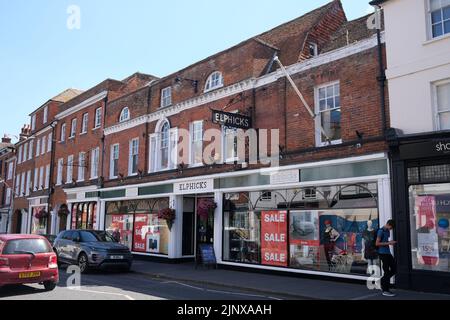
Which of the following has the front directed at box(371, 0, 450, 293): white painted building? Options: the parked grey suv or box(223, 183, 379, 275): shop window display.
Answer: the parked grey suv

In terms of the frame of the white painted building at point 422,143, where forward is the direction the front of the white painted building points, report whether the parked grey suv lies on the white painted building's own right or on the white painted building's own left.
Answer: on the white painted building's own right

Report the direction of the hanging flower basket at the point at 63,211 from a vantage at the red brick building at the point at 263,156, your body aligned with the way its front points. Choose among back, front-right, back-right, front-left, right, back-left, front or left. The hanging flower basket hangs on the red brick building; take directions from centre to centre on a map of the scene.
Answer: right

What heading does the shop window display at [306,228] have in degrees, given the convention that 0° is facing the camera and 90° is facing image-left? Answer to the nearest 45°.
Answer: approximately 45°

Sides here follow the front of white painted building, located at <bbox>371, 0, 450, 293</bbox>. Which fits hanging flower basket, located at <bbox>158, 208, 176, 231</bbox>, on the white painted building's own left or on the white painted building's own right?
on the white painted building's own right

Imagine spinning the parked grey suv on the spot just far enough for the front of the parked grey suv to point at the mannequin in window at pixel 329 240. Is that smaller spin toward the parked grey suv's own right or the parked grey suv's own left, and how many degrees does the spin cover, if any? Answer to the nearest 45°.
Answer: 0° — it already faces it

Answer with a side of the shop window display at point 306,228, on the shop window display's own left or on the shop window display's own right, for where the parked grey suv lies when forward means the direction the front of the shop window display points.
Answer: on the shop window display's own right

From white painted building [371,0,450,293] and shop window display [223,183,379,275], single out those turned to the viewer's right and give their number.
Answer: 0

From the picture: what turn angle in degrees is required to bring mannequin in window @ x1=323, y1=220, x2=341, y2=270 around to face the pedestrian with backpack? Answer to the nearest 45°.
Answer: approximately 90° to its left

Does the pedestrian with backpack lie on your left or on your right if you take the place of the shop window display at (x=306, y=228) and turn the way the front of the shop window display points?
on your left

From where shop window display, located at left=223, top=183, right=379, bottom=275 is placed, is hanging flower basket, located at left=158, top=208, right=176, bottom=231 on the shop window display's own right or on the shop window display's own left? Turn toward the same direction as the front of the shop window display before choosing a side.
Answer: on the shop window display's own right

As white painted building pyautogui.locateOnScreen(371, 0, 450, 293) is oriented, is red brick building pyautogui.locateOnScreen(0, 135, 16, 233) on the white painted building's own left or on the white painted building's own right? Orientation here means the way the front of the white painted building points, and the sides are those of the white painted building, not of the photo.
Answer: on the white painted building's own right

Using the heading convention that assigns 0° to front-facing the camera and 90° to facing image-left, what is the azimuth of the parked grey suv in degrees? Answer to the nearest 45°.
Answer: approximately 315°

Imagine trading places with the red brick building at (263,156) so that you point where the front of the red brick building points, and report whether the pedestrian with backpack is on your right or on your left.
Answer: on your left

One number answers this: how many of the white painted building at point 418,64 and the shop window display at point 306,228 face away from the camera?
0
